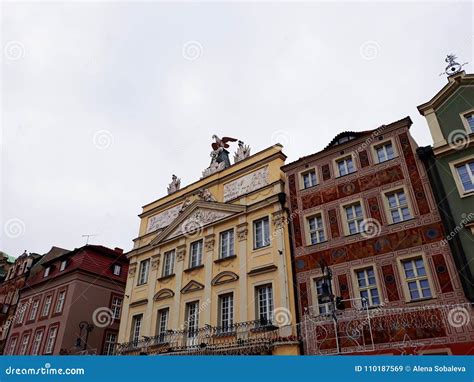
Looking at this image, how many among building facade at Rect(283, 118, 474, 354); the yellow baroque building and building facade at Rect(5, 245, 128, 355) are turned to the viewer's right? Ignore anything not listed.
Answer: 0

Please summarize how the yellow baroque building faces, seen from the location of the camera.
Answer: facing the viewer and to the left of the viewer

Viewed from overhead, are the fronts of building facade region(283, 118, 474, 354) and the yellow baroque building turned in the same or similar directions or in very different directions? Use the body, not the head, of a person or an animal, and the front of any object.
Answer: same or similar directions

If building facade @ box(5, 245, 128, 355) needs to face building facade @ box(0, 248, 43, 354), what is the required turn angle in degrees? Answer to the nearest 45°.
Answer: approximately 90° to its right

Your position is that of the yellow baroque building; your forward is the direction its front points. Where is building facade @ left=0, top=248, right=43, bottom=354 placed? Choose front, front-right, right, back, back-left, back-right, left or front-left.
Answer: right

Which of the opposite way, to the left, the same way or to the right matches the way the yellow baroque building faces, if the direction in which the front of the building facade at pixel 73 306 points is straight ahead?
the same way

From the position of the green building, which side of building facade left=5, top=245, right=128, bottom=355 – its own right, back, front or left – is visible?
left

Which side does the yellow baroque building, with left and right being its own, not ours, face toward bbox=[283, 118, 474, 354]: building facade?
left

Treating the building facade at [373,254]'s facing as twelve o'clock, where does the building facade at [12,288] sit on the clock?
the building facade at [12,288] is roughly at 2 o'clock from the building facade at [373,254].

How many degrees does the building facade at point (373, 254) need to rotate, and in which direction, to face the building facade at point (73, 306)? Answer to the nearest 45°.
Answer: approximately 45° to its right

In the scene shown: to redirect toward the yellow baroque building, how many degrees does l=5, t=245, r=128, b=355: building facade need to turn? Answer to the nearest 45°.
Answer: approximately 90° to its left

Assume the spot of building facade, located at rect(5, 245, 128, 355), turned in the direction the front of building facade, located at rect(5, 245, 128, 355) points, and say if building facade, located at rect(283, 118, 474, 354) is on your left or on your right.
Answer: on your left

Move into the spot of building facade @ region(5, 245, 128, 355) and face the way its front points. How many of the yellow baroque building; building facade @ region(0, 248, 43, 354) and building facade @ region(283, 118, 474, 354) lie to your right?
1

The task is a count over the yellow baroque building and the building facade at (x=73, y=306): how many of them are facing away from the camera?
0

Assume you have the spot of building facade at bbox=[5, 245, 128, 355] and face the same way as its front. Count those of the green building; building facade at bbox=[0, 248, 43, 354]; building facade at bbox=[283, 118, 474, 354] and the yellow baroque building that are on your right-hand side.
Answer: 1

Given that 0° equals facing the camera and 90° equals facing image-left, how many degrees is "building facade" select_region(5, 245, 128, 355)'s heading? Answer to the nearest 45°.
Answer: approximately 45°
